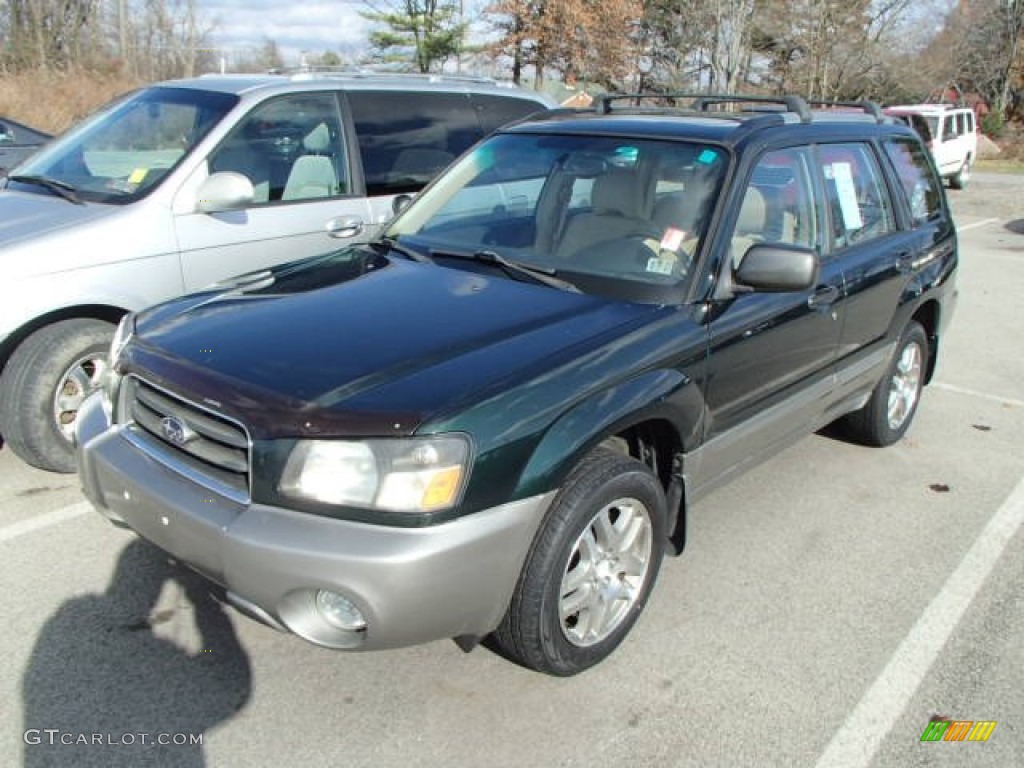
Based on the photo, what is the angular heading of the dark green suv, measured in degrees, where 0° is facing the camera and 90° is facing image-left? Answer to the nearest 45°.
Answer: approximately 45°

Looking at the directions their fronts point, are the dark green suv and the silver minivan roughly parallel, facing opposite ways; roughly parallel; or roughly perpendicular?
roughly parallel

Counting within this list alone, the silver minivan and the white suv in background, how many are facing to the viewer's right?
0

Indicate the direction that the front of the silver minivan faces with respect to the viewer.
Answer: facing the viewer and to the left of the viewer

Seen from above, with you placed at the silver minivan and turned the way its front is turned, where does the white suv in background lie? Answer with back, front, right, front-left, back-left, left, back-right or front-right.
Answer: back

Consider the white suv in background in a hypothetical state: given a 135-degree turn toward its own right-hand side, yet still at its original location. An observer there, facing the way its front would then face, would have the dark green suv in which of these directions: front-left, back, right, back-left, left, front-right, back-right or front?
back

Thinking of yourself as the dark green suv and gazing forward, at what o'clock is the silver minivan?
The silver minivan is roughly at 3 o'clock from the dark green suv.

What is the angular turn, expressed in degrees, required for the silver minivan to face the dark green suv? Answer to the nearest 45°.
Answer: approximately 90° to its left

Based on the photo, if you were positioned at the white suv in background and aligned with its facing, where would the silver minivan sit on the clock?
The silver minivan is roughly at 11 o'clock from the white suv in background.
